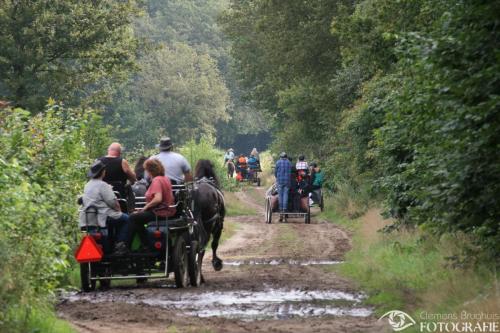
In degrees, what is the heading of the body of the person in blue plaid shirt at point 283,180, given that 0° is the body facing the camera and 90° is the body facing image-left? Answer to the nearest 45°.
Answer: approximately 180°

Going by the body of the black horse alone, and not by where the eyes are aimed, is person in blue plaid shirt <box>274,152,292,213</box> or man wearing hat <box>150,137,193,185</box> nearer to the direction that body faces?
the person in blue plaid shirt

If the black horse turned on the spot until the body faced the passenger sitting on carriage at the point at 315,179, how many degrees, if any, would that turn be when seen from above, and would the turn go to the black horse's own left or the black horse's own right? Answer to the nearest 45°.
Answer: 0° — it already faces them

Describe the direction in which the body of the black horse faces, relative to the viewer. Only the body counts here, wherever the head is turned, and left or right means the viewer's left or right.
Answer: facing away from the viewer

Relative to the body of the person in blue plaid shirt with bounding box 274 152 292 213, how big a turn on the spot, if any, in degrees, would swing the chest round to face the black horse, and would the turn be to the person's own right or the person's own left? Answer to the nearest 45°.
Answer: approximately 180°

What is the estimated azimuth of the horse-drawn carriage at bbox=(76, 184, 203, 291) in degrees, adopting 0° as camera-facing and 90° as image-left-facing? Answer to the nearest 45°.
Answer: approximately 225°
